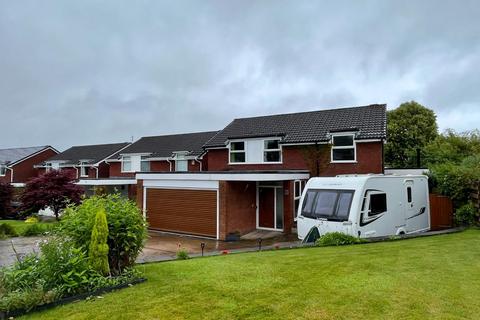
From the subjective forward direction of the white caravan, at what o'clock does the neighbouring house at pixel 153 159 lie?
The neighbouring house is roughly at 3 o'clock from the white caravan.

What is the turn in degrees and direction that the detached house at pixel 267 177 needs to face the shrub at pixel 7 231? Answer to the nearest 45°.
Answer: approximately 45° to its right

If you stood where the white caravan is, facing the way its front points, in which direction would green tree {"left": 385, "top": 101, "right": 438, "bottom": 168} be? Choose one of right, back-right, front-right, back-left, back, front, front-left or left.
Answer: back-right

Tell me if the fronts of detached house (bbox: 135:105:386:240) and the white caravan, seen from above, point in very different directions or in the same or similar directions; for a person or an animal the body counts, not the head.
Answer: same or similar directions

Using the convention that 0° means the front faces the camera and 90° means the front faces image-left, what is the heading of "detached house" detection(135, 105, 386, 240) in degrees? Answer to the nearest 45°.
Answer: approximately 45°

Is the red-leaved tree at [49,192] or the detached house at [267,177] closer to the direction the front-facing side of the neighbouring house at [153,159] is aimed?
the red-leaved tree

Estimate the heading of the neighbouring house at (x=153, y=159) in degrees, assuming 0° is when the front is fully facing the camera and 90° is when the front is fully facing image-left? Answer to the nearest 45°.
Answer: approximately 45°

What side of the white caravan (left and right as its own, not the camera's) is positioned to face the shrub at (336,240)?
front

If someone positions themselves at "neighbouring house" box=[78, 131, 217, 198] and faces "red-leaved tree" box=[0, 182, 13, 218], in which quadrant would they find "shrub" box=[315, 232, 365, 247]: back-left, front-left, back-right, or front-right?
back-left

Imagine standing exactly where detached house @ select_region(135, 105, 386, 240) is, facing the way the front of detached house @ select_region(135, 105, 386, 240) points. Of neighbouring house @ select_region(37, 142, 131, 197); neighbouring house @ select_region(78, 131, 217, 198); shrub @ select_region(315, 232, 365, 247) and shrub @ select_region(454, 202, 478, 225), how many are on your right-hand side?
2

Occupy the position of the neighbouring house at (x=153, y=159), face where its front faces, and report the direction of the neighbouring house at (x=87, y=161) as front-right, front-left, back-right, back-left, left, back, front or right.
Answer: right

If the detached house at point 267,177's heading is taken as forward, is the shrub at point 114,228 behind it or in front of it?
in front

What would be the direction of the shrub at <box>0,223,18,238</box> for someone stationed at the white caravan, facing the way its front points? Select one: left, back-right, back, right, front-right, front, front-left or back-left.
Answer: front-right

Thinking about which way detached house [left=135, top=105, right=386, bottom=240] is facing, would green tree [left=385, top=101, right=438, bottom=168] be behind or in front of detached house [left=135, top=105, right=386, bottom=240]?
behind

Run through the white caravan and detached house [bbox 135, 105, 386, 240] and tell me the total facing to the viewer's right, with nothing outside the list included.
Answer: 0

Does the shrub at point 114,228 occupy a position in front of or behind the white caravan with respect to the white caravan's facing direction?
in front

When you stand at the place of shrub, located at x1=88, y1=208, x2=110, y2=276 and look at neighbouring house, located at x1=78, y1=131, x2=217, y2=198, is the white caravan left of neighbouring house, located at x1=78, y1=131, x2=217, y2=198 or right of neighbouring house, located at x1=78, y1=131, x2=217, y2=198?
right

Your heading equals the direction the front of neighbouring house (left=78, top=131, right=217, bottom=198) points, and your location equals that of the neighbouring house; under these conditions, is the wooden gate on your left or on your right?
on your left

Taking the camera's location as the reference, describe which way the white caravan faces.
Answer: facing the viewer and to the left of the viewer

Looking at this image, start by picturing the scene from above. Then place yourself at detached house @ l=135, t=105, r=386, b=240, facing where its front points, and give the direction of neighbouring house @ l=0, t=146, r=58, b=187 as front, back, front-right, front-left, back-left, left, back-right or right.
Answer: right

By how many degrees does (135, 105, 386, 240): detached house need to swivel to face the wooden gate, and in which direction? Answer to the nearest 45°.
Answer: approximately 135° to its left

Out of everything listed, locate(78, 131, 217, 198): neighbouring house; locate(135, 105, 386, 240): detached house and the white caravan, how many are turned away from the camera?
0

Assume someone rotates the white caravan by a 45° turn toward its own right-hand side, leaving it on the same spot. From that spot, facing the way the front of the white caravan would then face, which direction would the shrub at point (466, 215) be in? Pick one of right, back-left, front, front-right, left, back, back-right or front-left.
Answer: back-right
